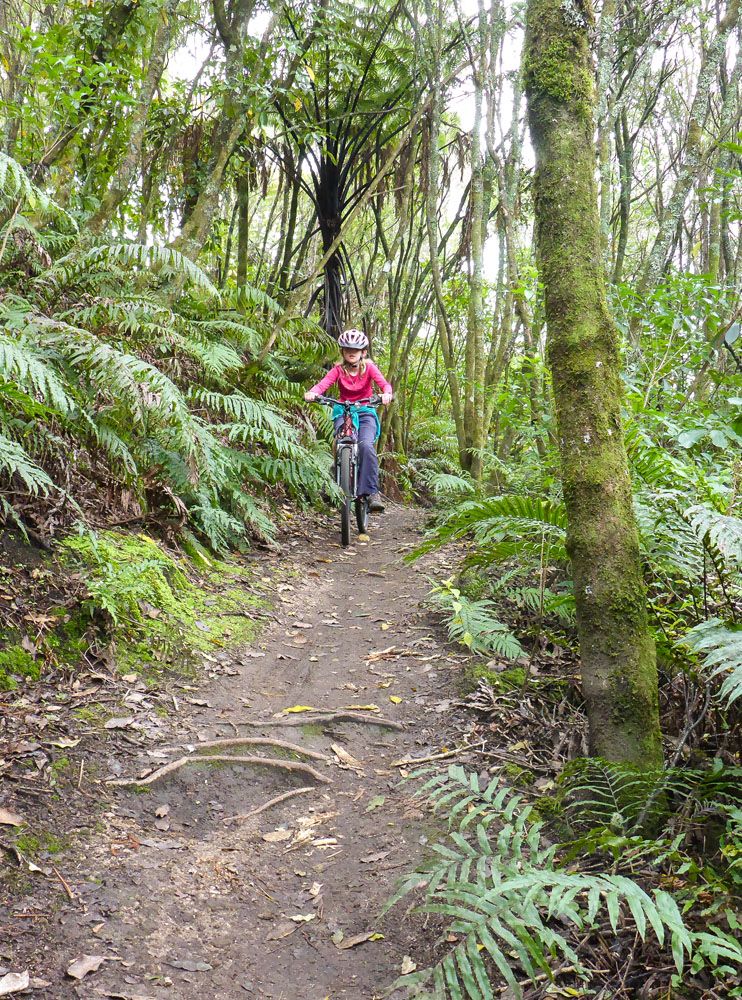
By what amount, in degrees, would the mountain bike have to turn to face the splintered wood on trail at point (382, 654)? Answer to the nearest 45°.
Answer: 0° — it already faces it

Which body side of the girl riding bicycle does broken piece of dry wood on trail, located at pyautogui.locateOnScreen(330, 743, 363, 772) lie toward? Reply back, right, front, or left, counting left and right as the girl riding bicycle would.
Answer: front

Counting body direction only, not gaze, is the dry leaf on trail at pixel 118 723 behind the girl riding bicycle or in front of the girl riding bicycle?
in front

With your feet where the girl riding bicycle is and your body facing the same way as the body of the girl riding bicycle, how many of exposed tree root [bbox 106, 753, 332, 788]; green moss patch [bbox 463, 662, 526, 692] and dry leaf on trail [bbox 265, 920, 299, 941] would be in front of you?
3

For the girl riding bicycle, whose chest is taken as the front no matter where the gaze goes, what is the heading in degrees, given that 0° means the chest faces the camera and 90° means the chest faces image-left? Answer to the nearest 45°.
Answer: approximately 0°

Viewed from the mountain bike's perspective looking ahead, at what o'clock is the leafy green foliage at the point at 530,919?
The leafy green foliage is roughly at 12 o'clock from the mountain bike.

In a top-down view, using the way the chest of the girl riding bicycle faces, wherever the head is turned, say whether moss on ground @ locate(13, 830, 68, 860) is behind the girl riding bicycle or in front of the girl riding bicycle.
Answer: in front

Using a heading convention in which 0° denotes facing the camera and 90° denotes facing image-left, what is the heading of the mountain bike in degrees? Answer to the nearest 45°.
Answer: approximately 0°

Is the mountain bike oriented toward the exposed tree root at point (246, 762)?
yes

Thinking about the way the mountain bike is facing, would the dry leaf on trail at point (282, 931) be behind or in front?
in front

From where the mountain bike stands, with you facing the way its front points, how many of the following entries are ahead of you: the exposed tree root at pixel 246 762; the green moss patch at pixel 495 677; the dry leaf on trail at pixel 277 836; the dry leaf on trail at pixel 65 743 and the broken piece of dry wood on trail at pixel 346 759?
5

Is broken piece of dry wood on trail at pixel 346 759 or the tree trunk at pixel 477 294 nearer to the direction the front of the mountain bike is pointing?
the broken piece of dry wood on trail
